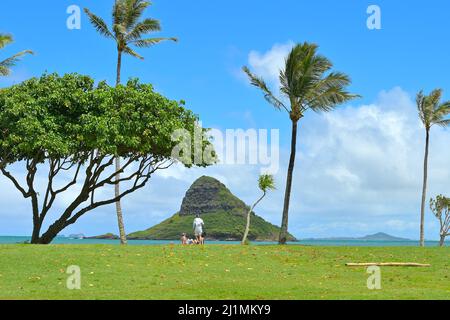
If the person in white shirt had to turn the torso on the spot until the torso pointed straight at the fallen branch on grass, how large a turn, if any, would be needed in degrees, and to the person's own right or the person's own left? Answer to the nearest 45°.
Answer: approximately 135° to the person's own right

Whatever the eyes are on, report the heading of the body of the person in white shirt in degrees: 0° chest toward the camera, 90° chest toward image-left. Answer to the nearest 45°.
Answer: approximately 180°

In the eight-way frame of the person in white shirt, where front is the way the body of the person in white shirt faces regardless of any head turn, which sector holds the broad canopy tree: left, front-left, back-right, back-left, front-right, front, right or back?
left

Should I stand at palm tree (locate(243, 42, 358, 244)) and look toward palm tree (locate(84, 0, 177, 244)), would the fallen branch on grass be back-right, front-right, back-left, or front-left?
back-left

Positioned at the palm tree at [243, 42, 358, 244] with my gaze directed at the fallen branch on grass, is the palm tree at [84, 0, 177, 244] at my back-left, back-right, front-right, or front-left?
back-right
